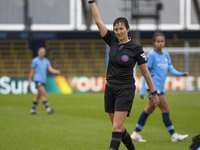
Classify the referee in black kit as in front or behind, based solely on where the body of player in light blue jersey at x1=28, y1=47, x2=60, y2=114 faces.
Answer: in front

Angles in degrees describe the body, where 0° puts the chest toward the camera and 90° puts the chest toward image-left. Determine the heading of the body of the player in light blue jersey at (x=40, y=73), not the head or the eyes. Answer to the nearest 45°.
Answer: approximately 315°
